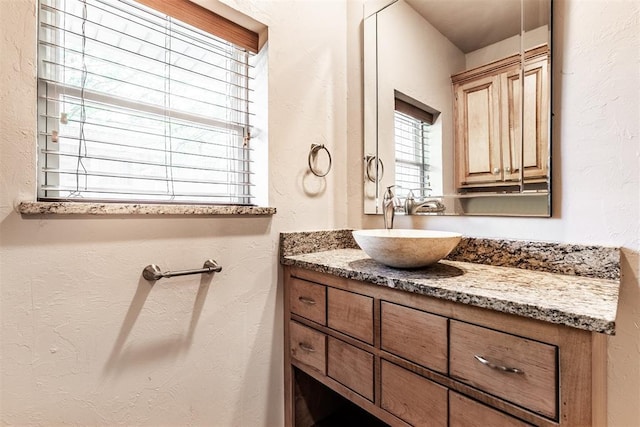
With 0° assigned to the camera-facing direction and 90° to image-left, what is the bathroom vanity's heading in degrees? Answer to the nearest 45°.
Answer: approximately 45°

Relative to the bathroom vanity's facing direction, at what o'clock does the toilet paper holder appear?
The toilet paper holder is roughly at 1 o'clock from the bathroom vanity.

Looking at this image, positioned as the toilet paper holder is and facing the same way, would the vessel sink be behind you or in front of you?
in front

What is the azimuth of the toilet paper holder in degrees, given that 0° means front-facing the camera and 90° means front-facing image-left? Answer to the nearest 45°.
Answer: approximately 315°
